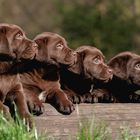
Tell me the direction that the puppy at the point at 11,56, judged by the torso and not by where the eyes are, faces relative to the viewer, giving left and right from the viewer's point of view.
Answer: facing to the right of the viewer
